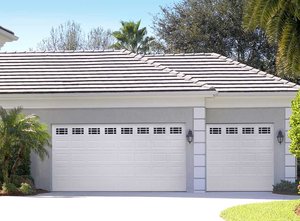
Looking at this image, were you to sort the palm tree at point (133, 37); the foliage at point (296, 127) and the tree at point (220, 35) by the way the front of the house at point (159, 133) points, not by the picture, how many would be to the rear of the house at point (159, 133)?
2

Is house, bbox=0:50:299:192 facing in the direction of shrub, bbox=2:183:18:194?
no

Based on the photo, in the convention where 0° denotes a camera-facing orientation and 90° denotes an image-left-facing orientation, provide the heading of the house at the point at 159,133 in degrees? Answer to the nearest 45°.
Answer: approximately 0°

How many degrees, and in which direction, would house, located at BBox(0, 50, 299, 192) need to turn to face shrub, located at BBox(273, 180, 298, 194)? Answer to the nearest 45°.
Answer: approximately 90° to its left

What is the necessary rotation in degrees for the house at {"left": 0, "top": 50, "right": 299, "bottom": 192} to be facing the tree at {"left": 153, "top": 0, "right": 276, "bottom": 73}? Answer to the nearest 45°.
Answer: approximately 180°

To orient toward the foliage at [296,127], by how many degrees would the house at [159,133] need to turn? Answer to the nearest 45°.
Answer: approximately 45° to its left

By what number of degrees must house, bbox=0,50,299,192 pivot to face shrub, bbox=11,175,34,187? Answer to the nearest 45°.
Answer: approximately 90° to its right

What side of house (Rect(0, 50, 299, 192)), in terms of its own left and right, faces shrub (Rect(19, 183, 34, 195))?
right

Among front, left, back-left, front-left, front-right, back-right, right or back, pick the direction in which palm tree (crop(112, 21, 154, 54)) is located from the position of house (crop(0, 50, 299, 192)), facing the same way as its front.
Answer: back
